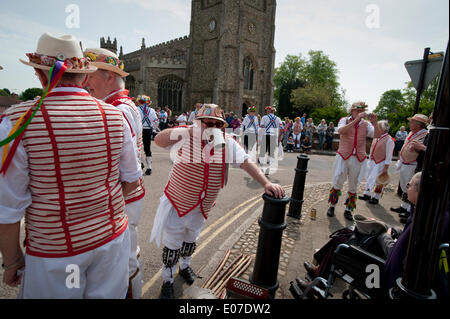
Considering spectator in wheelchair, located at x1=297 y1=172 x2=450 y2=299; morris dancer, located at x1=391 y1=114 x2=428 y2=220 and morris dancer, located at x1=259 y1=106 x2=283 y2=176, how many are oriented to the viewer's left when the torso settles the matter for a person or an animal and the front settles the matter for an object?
2

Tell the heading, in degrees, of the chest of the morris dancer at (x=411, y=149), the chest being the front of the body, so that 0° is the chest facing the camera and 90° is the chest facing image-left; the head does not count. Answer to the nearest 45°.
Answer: approximately 90°

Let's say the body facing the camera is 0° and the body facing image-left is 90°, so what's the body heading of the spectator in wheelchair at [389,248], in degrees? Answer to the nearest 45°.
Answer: approximately 90°

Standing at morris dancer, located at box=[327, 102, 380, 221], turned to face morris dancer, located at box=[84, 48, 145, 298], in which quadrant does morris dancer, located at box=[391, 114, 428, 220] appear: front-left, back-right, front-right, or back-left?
back-left

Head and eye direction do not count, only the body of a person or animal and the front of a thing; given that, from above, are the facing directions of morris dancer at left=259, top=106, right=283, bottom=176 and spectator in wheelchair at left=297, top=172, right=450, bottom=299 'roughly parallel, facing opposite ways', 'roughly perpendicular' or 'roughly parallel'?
roughly perpendicular

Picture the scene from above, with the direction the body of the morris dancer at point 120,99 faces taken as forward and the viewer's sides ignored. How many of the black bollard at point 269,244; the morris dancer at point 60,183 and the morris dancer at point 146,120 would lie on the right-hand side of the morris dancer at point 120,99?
1
